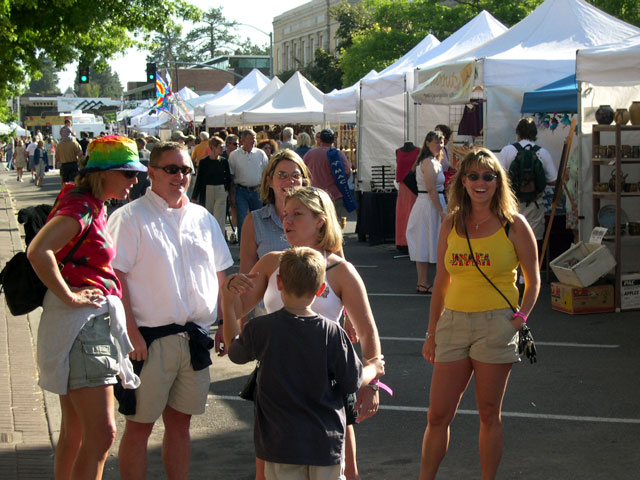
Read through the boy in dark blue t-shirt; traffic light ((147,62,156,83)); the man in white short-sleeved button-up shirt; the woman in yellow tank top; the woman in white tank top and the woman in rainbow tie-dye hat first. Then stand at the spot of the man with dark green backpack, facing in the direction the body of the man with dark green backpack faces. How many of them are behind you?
5

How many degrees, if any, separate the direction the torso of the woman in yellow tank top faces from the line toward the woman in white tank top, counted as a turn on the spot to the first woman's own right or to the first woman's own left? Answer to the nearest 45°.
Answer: approximately 45° to the first woman's own right

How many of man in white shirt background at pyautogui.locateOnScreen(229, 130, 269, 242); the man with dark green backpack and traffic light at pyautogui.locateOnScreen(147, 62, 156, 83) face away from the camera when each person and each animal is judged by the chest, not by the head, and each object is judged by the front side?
1

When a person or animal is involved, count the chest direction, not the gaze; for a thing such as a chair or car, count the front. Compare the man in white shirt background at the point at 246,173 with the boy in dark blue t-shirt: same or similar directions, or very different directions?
very different directions

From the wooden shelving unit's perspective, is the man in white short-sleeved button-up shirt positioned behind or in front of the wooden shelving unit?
in front

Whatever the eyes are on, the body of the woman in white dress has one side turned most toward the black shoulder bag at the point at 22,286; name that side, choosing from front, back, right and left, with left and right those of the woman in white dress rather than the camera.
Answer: right

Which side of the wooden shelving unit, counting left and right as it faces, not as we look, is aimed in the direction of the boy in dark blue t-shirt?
front

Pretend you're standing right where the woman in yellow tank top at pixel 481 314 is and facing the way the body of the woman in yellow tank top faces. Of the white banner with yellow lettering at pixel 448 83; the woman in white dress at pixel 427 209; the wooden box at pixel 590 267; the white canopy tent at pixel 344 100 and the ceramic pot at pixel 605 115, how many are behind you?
5

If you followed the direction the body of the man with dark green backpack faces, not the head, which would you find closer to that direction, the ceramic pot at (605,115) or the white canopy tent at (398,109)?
the white canopy tent

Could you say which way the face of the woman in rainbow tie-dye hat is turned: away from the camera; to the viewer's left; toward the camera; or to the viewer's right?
to the viewer's right

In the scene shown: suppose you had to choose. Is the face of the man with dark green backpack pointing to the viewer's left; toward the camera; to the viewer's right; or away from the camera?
away from the camera

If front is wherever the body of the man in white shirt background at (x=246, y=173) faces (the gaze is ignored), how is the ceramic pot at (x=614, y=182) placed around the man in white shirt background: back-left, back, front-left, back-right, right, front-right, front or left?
front-left

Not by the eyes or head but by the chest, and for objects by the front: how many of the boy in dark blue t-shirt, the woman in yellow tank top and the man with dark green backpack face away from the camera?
2

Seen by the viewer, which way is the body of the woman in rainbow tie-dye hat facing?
to the viewer's right

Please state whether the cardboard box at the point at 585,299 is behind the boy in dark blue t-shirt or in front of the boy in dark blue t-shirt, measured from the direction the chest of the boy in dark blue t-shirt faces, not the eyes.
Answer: in front

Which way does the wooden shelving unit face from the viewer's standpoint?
toward the camera

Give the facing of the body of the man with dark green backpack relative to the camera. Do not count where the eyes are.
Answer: away from the camera

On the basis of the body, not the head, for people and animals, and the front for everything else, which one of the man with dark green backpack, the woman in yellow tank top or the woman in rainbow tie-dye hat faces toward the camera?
the woman in yellow tank top
